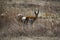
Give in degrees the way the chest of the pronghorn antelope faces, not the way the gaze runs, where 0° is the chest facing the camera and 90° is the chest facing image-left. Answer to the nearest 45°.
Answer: approximately 270°
